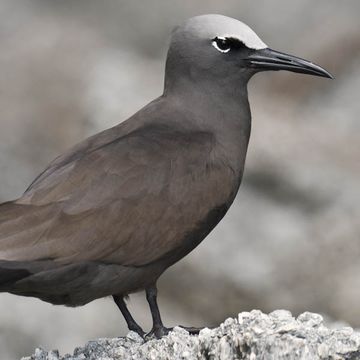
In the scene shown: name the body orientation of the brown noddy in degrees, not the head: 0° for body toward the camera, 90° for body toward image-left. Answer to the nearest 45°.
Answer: approximately 270°
